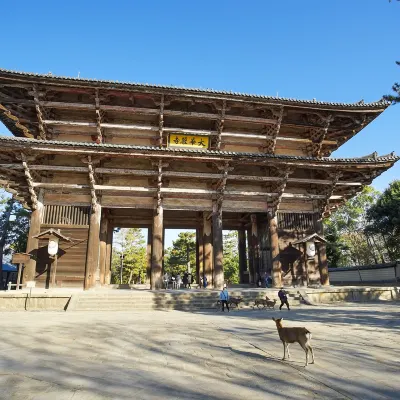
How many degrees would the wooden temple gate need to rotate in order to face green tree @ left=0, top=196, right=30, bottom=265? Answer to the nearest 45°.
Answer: approximately 135° to its right

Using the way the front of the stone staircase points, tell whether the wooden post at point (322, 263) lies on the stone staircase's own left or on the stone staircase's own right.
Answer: on the stone staircase's own left

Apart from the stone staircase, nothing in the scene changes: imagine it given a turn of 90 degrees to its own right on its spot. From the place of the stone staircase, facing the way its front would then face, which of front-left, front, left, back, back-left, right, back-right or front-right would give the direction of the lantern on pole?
front

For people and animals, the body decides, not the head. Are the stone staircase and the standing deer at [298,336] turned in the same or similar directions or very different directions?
very different directions

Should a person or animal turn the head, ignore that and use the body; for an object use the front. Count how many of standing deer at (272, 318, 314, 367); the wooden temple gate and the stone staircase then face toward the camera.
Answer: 2

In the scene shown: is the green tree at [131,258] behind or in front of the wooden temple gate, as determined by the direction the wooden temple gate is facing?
behind

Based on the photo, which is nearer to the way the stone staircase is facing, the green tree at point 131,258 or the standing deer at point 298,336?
the standing deer

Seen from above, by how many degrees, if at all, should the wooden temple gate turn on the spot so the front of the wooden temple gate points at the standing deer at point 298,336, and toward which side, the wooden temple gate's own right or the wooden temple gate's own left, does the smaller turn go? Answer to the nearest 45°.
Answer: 0° — it already faces it
